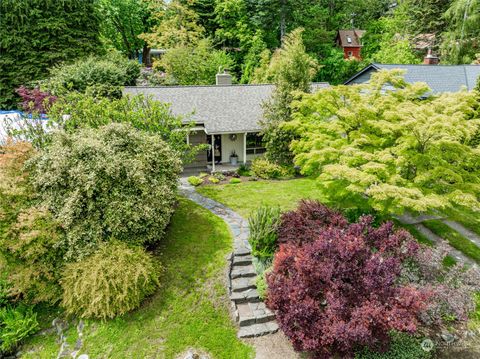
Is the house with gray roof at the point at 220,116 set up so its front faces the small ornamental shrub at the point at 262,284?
yes

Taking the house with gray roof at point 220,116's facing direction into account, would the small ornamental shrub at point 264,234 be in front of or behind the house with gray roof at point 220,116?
in front

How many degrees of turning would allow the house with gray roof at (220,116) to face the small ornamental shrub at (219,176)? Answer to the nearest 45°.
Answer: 0° — it already faces it

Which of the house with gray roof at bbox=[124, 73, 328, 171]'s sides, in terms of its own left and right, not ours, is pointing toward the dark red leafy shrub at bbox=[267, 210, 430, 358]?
front

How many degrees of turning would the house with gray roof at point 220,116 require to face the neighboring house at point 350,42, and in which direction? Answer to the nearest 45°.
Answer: approximately 135° to its left

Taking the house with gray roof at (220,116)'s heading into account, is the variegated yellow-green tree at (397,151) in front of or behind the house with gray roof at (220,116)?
in front

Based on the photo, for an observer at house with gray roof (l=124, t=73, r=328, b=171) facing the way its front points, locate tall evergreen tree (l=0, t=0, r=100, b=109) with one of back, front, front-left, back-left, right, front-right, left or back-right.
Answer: back-right

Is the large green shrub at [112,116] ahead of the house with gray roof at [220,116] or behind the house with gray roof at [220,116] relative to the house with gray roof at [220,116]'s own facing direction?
ahead

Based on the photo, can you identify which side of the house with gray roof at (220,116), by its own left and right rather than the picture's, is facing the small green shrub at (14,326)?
front

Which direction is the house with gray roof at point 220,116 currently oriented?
toward the camera
